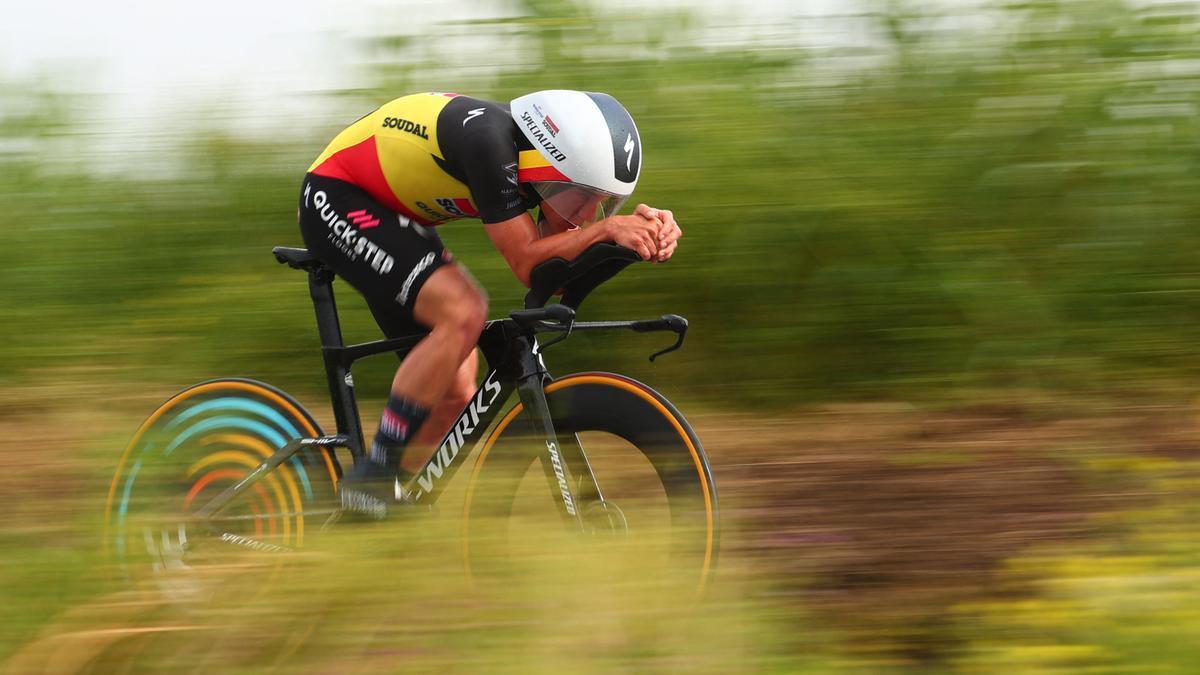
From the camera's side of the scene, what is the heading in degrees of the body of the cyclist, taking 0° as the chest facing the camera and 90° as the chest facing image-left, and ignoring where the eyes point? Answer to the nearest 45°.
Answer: approximately 270°

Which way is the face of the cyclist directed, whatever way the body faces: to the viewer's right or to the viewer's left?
to the viewer's right
